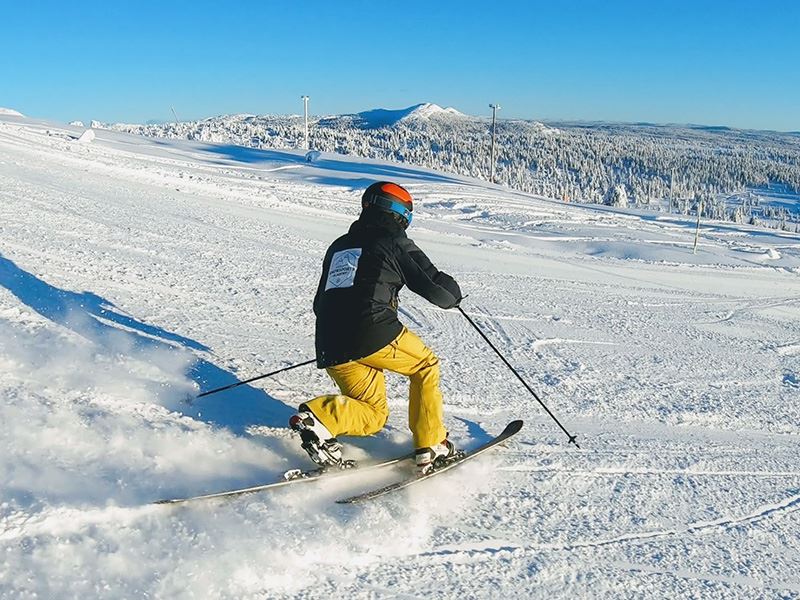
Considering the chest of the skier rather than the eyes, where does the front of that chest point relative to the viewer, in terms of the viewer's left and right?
facing away from the viewer and to the right of the viewer

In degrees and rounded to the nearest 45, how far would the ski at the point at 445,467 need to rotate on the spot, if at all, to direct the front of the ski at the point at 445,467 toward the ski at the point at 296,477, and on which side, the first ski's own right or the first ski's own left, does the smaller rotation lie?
approximately 180°

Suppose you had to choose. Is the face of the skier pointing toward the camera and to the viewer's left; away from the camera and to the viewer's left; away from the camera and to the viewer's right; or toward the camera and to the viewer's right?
away from the camera and to the viewer's right

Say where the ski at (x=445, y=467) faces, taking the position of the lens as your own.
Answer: facing away from the viewer and to the right of the viewer
